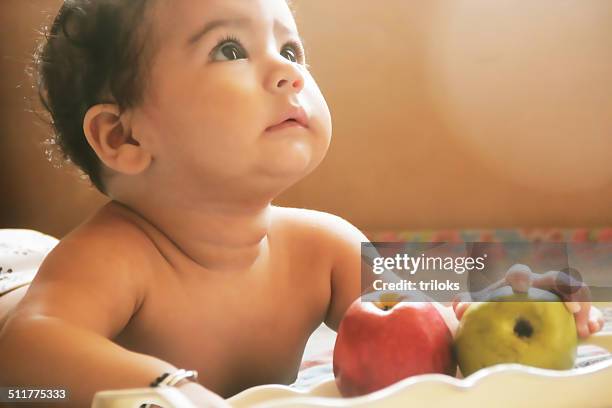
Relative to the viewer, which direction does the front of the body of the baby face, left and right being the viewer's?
facing the viewer and to the right of the viewer
